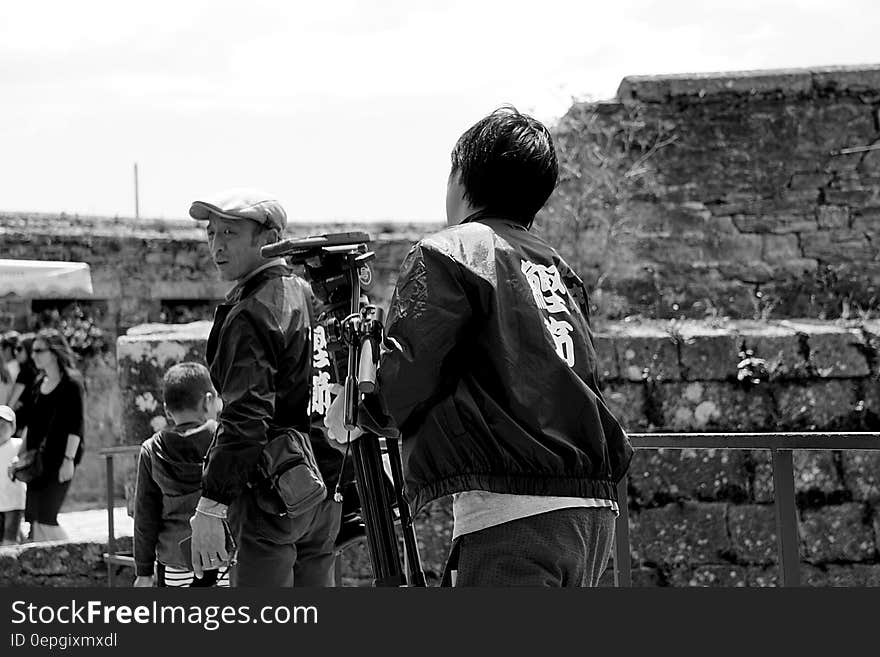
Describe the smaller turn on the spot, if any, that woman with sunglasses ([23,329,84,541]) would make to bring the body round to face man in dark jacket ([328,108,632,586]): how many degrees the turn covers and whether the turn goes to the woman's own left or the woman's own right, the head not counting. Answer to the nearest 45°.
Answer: approximately 45° to the woman's own left

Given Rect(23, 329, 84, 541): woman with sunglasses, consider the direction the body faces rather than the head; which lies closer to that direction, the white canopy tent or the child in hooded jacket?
the child in hooded jacket

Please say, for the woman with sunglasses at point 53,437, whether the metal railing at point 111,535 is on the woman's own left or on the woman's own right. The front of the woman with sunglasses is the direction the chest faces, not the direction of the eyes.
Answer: on the woman's own left

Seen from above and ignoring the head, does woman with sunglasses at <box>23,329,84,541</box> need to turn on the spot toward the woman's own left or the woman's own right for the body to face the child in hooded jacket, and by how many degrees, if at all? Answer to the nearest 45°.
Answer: approximately 45° to the woman's own left

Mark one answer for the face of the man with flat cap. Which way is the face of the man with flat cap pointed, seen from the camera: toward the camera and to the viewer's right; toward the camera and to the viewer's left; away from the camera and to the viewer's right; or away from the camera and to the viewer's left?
toward the camera and to the viewer's left

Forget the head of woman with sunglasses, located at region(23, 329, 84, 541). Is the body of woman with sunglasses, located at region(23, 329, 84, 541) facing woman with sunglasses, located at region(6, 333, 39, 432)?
no

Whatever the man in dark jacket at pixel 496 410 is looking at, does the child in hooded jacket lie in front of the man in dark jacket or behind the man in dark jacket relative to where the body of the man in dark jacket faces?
in front

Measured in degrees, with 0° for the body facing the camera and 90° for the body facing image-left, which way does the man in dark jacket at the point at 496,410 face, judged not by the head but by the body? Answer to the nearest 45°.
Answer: approximately 135°

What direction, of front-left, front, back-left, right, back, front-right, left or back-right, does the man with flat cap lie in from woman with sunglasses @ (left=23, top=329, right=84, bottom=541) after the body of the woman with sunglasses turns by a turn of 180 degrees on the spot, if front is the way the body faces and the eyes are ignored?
back-right

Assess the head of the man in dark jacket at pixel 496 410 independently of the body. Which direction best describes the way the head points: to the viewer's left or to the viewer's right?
to the viewer's left

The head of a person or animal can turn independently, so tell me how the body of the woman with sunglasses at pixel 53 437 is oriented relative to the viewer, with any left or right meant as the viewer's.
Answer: facing the viewer and to the left of the viewer

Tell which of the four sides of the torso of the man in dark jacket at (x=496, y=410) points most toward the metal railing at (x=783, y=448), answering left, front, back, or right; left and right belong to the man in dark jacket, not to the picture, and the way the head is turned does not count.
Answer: right

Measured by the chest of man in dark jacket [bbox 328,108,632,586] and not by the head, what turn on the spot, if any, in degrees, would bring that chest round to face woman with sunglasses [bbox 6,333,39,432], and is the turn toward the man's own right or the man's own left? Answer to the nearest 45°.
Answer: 0° — they already face them

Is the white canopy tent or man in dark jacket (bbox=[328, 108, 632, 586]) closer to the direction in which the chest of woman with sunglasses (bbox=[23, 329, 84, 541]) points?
the man in dark jacket
